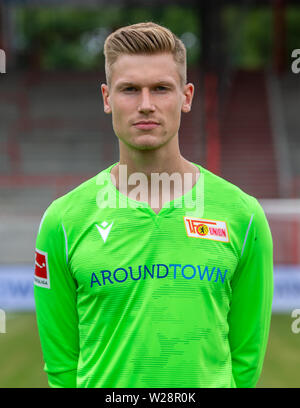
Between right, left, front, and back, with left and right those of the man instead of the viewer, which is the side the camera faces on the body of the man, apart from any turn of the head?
front

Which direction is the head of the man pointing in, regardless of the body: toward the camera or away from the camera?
toward the camera
